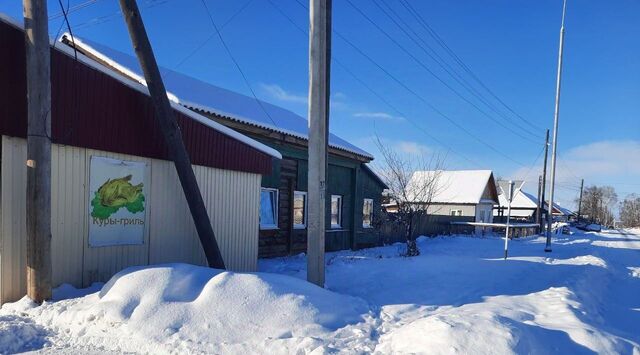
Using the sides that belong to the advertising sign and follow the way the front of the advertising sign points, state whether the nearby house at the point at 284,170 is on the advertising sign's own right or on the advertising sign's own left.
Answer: on the advertising sign's own left

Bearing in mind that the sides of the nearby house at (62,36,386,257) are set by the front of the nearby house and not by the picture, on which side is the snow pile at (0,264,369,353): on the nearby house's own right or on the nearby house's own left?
on the nearby house's own right

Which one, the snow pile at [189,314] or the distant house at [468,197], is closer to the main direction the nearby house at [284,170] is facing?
the snow pile

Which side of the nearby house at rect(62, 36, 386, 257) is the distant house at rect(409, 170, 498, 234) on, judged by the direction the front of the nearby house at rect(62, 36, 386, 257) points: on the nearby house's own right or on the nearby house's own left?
on the nearby house's own left
